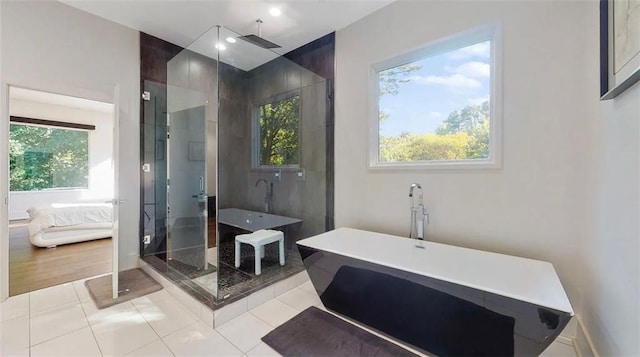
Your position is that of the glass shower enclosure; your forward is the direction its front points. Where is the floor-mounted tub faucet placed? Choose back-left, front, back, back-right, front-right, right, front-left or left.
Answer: left

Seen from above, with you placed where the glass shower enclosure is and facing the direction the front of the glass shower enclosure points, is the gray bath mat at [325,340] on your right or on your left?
on your left

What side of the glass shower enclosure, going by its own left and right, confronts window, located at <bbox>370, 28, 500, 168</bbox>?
left

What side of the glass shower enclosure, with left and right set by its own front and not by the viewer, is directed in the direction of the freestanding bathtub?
left

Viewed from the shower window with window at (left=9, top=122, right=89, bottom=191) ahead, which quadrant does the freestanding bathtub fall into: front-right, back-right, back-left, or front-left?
back-left

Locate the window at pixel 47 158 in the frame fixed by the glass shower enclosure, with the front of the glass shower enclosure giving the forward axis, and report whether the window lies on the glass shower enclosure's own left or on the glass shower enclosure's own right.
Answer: on the glass shower enclosure's own right

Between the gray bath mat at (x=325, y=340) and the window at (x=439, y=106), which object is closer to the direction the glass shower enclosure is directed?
the gray bath mat

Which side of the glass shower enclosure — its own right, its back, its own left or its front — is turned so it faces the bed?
right

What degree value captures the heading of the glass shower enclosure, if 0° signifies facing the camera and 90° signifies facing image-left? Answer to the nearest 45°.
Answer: approximately 45°

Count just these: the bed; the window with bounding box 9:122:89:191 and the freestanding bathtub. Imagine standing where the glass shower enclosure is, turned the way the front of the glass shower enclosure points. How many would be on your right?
2

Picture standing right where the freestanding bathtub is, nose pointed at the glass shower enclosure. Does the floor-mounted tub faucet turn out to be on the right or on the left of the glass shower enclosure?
right
